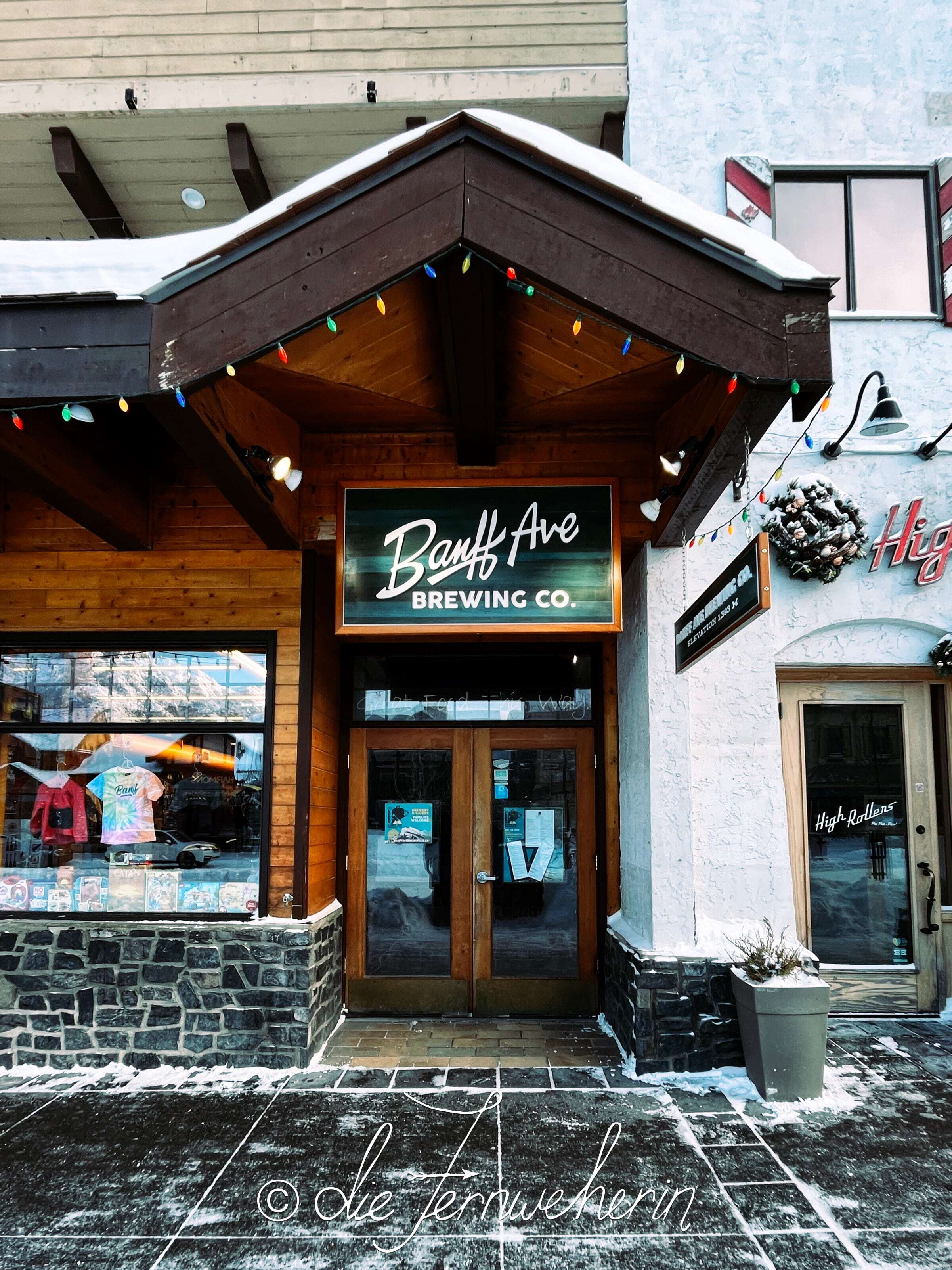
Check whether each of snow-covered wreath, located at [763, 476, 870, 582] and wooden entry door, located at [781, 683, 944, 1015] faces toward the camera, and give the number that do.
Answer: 2

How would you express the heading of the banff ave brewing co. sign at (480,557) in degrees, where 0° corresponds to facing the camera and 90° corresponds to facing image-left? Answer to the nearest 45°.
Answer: approximately 0°

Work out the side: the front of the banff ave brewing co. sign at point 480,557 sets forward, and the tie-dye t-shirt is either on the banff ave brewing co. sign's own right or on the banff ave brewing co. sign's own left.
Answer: on the banff ave brewing co. sign's own right

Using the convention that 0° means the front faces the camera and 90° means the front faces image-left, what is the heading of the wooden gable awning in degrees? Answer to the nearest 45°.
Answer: approximately 0°
